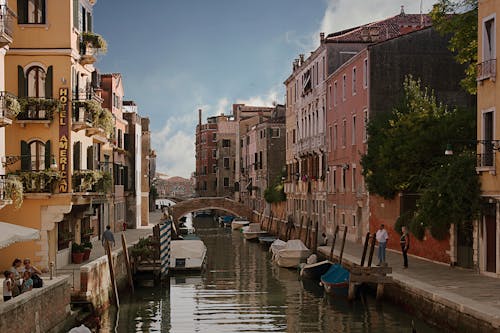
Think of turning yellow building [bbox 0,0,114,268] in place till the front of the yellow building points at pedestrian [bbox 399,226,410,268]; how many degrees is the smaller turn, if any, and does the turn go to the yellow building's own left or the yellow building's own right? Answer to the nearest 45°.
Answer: approximately 45° to the yellow building's own left

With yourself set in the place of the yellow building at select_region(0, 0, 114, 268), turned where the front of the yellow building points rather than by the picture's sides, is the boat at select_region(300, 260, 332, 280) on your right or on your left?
on your left

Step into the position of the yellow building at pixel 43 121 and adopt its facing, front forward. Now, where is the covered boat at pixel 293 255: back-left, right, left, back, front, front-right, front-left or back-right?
left

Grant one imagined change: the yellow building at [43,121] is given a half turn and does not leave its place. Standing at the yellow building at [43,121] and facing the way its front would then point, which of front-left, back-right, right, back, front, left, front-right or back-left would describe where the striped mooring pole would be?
right

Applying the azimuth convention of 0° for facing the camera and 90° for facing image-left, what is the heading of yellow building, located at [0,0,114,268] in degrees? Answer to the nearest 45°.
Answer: approximately 315°

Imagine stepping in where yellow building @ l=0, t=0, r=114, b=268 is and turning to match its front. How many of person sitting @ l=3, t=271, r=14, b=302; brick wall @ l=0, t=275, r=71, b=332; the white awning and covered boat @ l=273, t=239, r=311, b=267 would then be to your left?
1

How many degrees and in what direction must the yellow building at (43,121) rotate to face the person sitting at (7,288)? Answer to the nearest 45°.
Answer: approximately 45° to its right

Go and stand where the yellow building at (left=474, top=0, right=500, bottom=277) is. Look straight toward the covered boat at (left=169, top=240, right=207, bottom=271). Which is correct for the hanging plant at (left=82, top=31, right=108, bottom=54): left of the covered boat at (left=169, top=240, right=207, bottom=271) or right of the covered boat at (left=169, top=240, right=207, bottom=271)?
left

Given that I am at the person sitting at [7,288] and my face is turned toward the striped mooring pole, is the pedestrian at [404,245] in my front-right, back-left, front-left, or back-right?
front-right

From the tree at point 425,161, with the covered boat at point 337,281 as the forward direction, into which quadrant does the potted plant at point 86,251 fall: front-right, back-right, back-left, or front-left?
front-right
